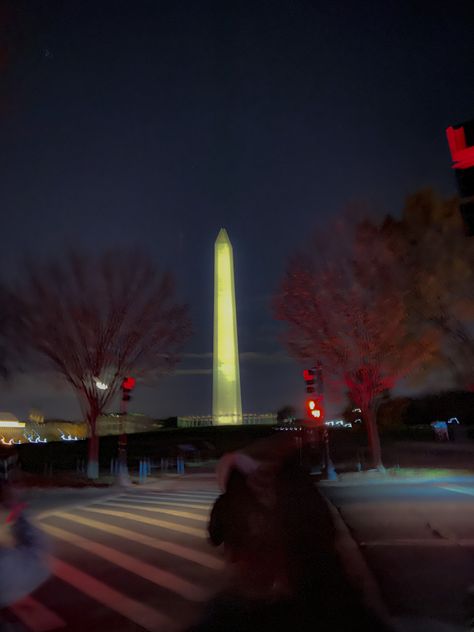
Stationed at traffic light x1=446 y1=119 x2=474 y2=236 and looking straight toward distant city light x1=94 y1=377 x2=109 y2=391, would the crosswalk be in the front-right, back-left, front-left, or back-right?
front-left

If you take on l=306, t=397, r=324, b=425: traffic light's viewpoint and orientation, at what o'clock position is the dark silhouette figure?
The dark silhouette figure is roughly at 12 o'clock from the traffic light.

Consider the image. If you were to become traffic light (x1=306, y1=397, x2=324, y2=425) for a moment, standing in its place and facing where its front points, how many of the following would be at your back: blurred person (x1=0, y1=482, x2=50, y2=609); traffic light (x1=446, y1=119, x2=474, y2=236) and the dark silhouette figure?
0

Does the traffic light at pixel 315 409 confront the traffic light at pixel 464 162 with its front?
yes

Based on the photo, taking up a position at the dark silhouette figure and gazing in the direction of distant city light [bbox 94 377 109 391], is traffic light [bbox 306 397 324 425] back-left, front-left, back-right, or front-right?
front-right

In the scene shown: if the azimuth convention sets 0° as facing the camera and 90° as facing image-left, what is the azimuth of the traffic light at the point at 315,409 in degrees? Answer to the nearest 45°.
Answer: approximately 0°

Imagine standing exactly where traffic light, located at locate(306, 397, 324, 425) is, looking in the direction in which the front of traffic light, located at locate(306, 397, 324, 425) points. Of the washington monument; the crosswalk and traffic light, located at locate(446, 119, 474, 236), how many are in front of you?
2

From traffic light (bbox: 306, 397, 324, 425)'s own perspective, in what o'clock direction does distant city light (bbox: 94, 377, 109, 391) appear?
The distant city light is roughly at 4 o'clock from the traffic light.

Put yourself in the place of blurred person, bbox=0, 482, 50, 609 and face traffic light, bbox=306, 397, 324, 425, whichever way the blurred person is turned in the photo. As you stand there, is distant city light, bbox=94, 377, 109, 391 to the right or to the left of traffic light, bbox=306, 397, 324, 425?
left

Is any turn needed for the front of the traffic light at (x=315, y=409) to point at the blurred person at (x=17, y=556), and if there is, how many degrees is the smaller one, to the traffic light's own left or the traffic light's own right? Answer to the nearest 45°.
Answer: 0° — it already faces them

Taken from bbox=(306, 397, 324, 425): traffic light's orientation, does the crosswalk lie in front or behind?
in front

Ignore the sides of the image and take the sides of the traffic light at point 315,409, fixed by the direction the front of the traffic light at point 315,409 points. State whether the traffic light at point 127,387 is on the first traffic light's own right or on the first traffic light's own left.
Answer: on the first traffic light's own right

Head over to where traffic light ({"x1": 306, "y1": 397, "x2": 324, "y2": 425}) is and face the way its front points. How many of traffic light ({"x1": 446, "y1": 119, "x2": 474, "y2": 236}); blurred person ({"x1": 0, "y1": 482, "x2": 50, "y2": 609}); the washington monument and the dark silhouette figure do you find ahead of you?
3

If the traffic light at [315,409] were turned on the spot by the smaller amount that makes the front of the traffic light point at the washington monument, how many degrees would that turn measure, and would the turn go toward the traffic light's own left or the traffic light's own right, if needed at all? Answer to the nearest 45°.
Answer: approximately 180°
